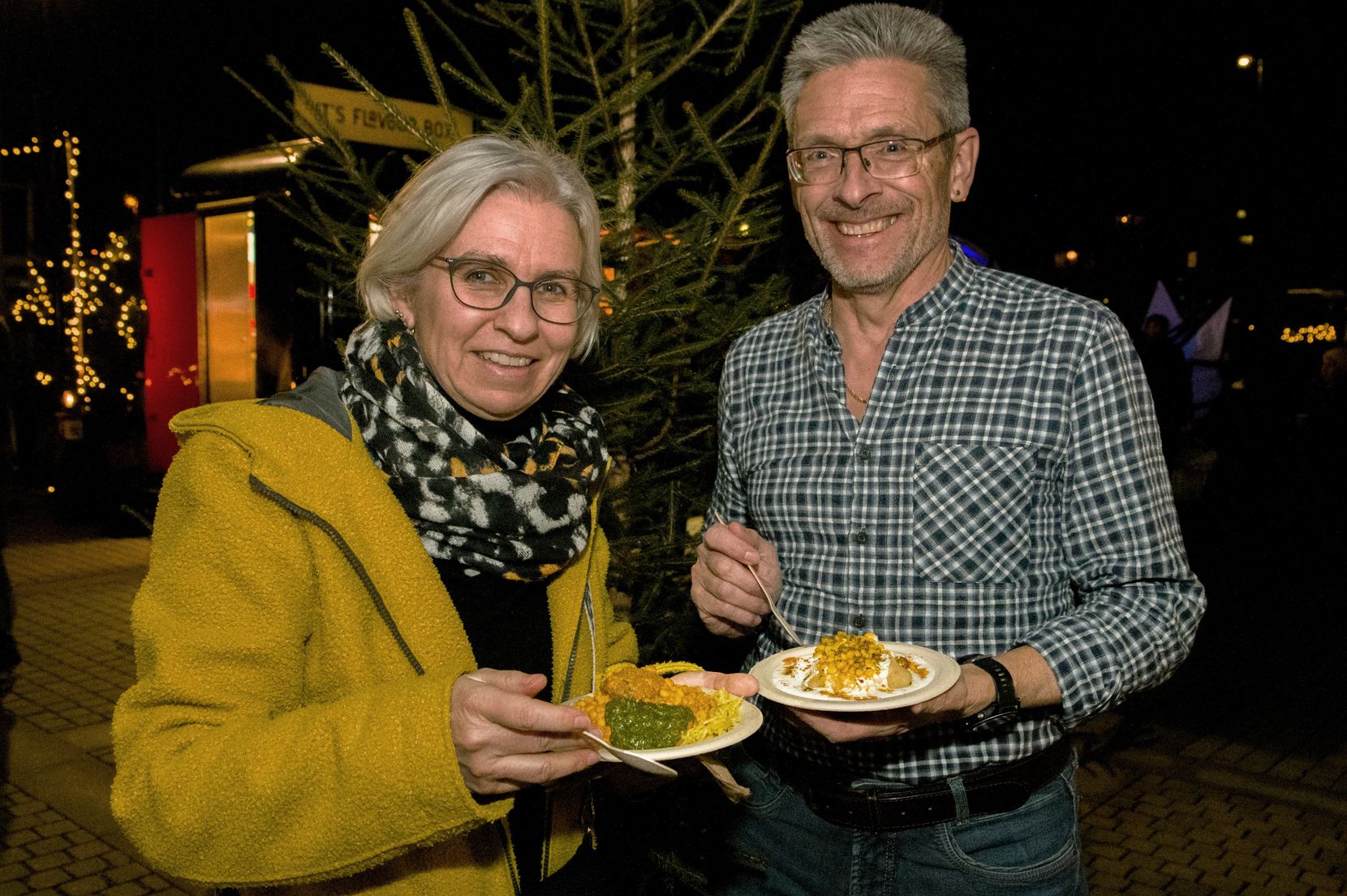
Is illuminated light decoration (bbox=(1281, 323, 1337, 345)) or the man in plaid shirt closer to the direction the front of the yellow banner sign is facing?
the man in plaid shirt

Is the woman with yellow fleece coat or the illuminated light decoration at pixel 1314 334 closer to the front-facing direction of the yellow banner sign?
the woman with yellow fleece coat

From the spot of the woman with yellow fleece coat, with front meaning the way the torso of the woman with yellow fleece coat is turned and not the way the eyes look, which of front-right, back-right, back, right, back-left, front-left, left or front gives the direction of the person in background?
left

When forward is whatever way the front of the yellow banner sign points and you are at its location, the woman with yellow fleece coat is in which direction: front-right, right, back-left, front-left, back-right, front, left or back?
front

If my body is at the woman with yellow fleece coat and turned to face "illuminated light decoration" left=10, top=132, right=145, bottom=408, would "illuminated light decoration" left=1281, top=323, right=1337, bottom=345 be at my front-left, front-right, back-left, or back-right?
front-right

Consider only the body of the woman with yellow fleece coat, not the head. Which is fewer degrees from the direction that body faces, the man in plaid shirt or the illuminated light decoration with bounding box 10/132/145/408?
the man in plaid shirt

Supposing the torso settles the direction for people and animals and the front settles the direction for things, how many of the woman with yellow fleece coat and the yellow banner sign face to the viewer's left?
0

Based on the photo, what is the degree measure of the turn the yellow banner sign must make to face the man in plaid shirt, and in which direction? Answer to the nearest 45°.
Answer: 0° — it already faces them

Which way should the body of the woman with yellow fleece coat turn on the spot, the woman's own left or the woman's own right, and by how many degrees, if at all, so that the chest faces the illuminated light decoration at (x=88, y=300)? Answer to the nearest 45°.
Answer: approximately 135° to the woman's own left

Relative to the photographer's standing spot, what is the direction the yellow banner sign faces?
facing the viewer

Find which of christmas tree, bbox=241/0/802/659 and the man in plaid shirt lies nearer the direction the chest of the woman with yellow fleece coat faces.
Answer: the man in plaid shirt

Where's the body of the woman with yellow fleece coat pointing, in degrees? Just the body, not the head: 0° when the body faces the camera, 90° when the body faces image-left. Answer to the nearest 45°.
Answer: approximately 315°
